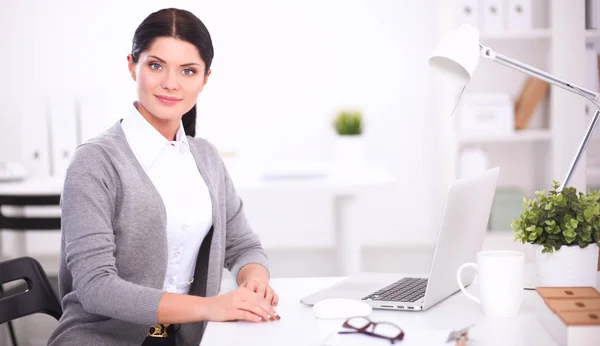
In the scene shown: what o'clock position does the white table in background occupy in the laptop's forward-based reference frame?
The white table in background is roughly at 1 o'clock from the laptop.

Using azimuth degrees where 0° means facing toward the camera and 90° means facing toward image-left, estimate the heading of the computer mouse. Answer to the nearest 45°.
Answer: approximately 270°

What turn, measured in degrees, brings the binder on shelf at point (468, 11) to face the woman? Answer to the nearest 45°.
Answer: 0° — it already faces them

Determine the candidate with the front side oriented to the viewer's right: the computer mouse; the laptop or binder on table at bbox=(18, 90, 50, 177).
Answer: the computer mouse

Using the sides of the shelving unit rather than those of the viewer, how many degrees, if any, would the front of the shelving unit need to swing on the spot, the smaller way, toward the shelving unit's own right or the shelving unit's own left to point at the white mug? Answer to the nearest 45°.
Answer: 0° — it already faces it

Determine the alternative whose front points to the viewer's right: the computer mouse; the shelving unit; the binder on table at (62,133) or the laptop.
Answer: the computer mouse

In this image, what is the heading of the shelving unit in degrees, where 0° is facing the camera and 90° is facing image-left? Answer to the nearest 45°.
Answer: approximately 0°

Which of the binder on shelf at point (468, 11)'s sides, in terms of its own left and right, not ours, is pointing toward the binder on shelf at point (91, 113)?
right

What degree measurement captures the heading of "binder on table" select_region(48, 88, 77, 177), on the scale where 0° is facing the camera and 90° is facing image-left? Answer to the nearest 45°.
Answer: approximately 0°
